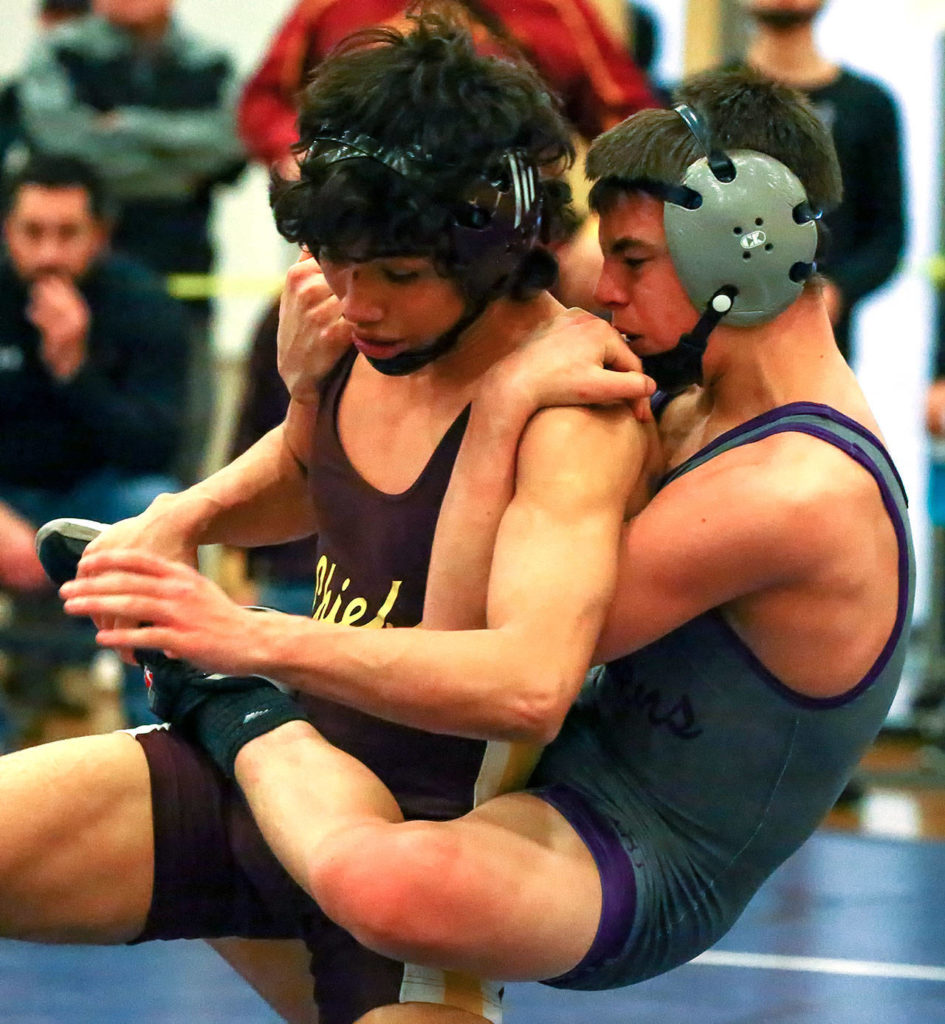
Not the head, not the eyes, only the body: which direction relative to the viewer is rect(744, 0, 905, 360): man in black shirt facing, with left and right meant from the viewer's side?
facing the viewer

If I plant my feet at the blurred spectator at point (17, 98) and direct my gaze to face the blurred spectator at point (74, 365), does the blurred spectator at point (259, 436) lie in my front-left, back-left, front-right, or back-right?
front-left

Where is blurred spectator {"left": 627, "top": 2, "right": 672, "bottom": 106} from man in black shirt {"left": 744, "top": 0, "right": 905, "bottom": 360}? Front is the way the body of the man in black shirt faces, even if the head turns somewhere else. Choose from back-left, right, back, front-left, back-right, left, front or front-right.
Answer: back-right

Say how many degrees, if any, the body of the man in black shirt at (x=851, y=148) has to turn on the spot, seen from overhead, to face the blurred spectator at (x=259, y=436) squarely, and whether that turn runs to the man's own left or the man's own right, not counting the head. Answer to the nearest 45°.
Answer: approximately 90° to the man's own right

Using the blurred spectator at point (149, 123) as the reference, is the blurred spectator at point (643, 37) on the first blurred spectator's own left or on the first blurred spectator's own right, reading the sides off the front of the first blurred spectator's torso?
on the first blurred spectator's own left

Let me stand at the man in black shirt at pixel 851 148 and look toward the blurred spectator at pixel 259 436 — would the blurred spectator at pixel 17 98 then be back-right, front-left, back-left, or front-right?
front-right

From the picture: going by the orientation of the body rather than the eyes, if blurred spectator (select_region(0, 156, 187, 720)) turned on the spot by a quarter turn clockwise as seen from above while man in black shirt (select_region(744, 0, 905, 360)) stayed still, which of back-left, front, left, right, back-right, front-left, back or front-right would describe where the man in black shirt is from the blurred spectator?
back

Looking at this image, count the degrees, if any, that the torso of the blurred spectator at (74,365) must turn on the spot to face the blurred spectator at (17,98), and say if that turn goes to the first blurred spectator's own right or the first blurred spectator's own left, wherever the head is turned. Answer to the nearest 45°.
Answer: approximately 180°

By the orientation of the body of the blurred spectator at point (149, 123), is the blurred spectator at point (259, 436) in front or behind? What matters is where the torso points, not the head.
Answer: in front

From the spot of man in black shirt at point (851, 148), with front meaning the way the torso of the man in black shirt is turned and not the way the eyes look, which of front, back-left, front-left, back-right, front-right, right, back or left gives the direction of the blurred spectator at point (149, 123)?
right

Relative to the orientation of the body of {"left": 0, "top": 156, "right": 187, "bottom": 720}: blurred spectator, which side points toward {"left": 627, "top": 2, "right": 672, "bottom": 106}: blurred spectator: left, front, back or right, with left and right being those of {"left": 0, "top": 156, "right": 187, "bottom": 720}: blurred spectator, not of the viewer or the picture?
left

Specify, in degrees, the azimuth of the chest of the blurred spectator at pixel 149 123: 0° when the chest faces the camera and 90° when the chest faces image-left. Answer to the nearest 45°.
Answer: approximately 0°

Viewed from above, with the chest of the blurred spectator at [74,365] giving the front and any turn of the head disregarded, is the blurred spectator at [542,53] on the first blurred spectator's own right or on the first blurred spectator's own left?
on the first blurred spectator's own left
